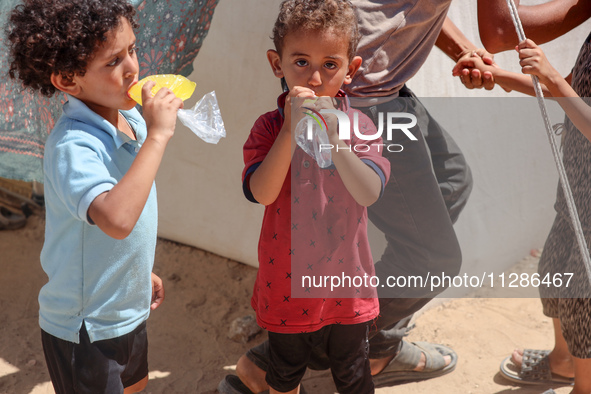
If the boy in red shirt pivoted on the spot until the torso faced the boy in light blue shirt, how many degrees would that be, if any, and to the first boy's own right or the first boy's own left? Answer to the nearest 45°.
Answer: approximately 45° to the first boy's own right

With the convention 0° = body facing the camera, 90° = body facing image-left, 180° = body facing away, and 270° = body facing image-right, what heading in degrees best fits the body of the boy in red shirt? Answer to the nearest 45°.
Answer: approximately 0°
